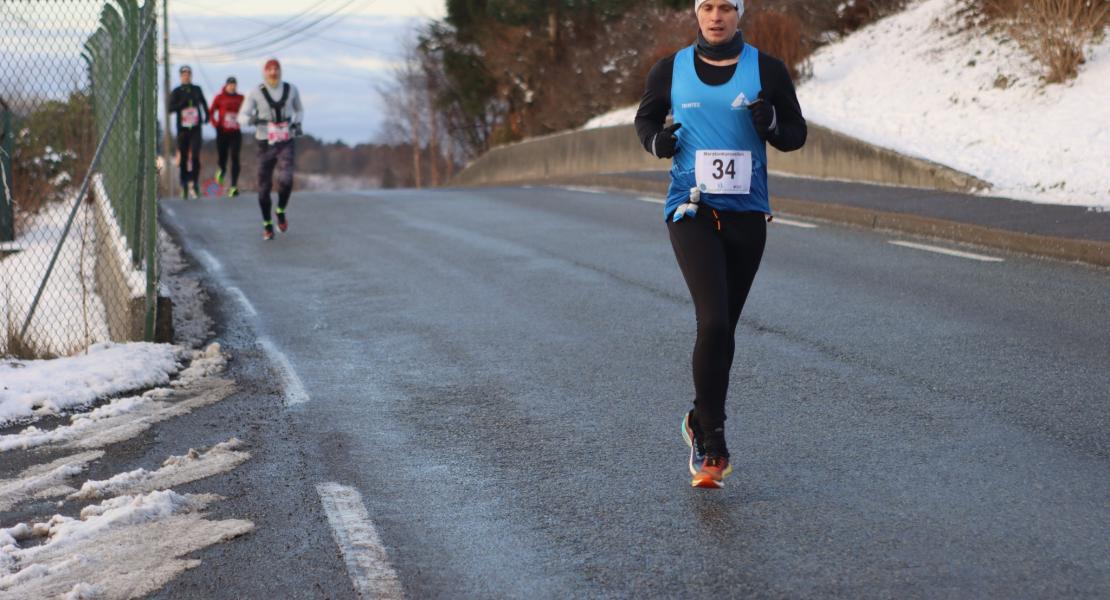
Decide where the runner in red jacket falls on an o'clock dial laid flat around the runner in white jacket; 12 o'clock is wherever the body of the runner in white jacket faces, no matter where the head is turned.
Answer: The runner in red jacket is roughly at 6 o'clock from the runner in white jacket.

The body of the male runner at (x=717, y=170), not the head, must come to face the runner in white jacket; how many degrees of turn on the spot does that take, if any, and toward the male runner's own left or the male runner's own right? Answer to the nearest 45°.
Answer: approximately 135° to the male runner's own right

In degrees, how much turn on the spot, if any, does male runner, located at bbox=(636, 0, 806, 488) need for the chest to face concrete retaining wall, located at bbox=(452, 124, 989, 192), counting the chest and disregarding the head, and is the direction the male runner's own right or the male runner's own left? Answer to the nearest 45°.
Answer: approximately 180°

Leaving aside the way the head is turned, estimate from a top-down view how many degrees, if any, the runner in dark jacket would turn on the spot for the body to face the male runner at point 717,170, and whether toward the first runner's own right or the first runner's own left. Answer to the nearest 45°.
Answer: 0° — they already face them

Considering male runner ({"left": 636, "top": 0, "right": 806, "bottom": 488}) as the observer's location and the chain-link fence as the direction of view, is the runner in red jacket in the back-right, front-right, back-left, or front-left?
front-right

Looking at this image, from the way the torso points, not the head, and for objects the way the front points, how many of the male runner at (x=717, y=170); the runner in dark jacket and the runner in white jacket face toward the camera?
3

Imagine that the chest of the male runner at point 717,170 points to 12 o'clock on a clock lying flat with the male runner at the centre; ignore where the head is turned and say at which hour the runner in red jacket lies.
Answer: The runner in red jacket is roughly at 5 o'clock from the male runner.

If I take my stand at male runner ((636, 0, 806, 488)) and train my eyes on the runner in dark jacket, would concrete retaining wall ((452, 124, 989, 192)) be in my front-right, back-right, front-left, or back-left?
front-right

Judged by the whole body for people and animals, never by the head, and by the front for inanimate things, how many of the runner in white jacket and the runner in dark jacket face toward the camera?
2

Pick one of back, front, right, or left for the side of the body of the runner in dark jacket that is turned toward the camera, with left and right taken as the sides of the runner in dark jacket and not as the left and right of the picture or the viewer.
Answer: front

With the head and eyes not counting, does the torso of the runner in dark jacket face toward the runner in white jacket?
yes

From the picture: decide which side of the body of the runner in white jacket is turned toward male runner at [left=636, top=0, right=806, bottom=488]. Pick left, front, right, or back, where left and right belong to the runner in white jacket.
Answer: front

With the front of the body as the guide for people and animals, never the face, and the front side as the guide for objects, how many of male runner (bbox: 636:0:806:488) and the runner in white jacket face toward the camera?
2

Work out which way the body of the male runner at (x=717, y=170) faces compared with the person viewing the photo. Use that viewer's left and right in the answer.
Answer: facing the viewer

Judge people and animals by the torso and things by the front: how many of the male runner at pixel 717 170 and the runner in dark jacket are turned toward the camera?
2
